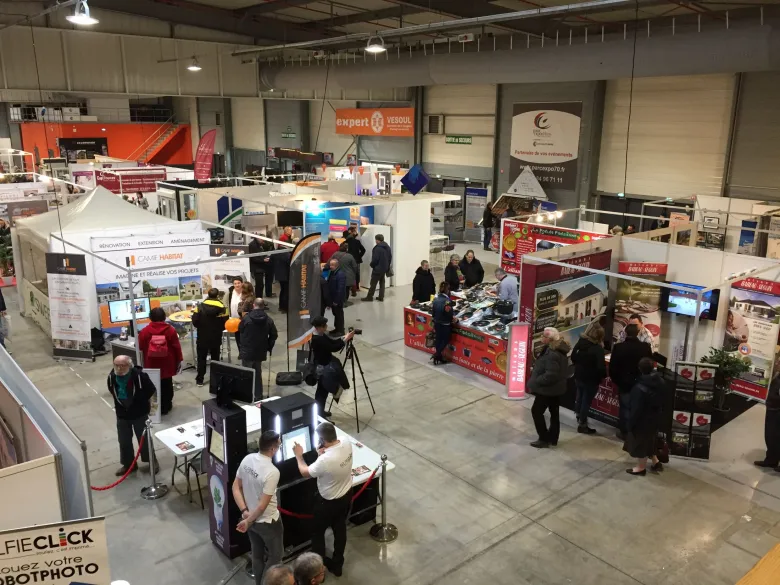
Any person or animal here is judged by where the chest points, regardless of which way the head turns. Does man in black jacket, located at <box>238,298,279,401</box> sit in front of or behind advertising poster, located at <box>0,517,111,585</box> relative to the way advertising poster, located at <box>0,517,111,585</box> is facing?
behind

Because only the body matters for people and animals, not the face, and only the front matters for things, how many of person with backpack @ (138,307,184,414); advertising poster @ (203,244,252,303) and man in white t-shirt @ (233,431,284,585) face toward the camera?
1

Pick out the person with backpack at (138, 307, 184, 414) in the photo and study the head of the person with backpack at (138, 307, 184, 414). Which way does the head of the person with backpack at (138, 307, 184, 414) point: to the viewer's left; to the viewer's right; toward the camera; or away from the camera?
away from the camera

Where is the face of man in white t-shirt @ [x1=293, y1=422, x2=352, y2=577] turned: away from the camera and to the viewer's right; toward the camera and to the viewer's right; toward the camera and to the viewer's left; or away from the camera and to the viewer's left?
away from the camera and to the viewer's left

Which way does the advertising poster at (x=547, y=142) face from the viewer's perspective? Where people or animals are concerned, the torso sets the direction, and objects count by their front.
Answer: toward the camera

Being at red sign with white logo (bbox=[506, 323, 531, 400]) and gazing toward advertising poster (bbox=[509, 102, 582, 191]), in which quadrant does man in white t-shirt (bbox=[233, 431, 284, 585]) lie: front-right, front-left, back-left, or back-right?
back-left

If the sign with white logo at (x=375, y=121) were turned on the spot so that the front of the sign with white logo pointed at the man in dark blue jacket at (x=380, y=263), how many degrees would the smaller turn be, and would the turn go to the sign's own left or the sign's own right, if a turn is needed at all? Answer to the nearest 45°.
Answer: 0° — it already faces them

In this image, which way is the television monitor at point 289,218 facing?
toward the camera

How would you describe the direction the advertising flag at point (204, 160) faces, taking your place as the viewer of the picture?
facing the viewer

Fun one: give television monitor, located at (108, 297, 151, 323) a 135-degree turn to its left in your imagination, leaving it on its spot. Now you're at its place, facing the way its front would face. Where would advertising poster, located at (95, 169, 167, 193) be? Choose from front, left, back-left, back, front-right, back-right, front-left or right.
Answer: front-left

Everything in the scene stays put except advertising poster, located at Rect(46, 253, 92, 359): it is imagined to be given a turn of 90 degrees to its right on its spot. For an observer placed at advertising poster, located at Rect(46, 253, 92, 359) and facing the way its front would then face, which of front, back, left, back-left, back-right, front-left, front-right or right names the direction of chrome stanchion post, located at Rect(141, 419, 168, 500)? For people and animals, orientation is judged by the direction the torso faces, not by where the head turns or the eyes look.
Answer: left

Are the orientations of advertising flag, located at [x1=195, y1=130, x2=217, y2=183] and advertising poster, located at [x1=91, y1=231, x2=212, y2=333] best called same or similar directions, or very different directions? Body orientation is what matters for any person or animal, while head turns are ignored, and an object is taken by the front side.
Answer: same or similar directions

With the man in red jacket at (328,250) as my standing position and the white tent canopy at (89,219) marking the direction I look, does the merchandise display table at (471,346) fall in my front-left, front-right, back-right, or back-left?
back-left

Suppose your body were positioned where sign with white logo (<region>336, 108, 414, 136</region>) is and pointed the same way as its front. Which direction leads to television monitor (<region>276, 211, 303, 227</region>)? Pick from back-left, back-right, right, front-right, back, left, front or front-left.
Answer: front

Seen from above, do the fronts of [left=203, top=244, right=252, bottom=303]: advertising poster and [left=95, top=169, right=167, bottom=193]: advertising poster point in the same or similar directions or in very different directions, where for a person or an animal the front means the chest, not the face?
same or similar directions

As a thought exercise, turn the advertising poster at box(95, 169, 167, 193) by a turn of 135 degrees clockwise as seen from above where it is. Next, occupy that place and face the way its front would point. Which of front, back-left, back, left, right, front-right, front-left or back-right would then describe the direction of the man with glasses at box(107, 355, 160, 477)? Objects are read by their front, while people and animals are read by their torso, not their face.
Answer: back-left

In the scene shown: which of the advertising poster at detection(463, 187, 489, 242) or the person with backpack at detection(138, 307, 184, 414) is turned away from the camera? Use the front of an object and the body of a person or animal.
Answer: the person with backpack
